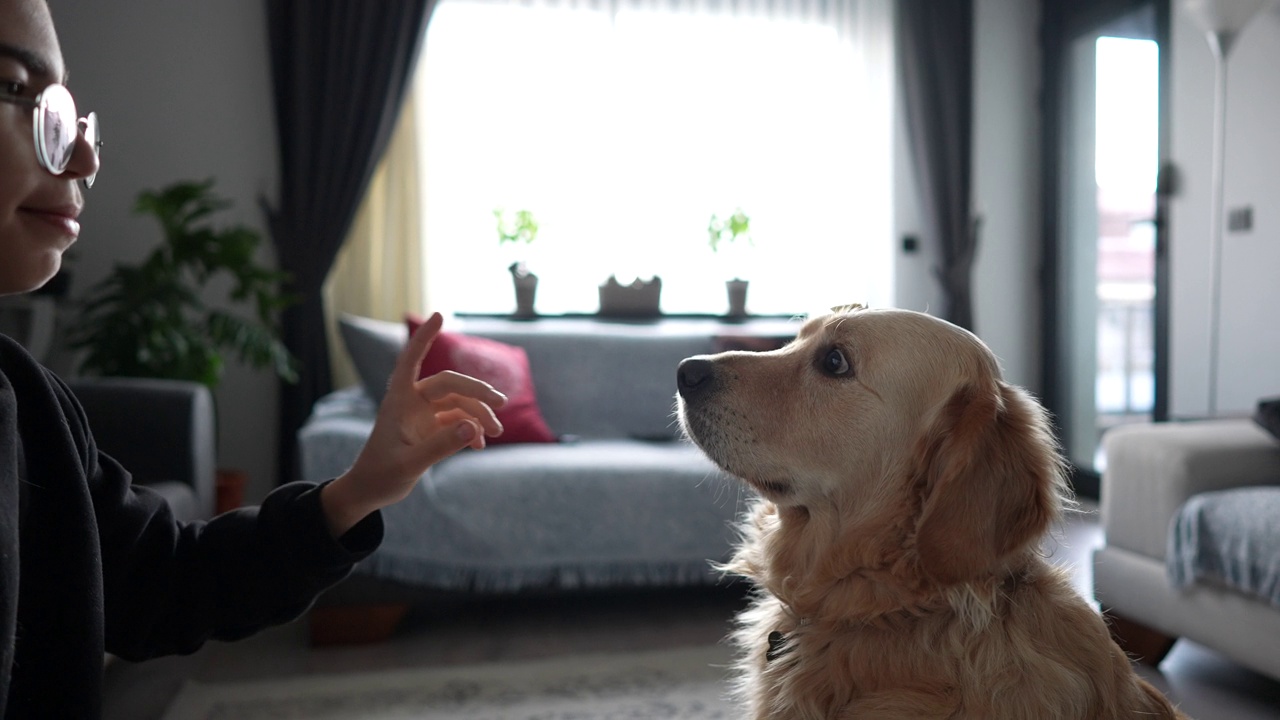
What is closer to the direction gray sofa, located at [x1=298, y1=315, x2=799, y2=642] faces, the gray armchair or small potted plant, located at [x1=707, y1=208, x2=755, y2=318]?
the gray armchair

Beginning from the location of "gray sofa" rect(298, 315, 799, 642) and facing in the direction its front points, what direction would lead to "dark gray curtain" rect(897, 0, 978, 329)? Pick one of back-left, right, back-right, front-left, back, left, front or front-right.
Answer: back-left

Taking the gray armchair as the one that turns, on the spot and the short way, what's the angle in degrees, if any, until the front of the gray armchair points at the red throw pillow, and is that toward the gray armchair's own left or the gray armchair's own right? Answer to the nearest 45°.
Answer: approximately 45° to the gray armchair's own left

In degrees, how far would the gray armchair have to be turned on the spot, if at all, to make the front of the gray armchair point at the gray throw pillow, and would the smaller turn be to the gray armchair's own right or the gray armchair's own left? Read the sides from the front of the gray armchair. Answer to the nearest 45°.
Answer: approximately 90° to the gray armchair's own left

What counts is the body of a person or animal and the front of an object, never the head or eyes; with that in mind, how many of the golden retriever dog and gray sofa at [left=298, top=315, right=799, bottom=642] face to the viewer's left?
1

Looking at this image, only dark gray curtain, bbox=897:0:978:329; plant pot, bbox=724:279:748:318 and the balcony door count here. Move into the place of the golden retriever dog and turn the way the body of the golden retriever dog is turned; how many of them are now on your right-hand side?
3

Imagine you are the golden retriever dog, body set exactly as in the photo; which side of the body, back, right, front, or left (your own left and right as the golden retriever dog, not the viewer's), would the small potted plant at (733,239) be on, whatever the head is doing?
right

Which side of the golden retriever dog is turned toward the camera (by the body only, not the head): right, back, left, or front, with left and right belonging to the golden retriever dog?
left

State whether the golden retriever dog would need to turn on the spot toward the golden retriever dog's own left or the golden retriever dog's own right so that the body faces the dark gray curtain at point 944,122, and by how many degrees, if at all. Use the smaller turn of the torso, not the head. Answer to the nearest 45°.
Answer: approximately 90° to the golden retriever dog's own right

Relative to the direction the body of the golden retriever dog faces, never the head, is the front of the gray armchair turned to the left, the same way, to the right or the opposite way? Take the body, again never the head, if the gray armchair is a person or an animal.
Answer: the opposite way

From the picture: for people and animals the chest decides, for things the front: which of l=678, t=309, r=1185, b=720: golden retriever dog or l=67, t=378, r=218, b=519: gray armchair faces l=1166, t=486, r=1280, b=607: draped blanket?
the gray armchair
